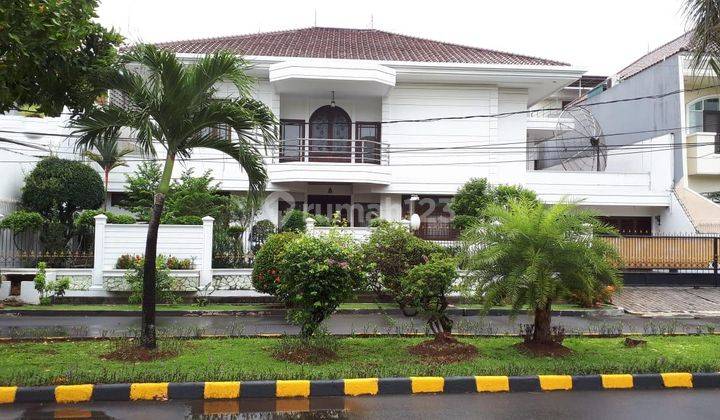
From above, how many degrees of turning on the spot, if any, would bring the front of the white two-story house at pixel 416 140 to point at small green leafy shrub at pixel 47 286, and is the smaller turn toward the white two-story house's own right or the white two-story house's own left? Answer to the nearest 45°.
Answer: approximately 45° to the white two-story house's own right

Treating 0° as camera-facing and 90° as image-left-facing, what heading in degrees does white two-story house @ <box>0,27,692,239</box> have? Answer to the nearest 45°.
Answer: approximately 0°

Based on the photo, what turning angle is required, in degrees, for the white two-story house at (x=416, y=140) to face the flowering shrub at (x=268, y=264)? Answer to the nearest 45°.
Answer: approximately 45° to its right

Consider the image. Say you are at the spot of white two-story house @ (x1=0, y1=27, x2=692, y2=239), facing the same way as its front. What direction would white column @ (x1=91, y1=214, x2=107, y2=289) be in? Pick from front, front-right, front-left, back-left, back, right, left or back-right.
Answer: front-right

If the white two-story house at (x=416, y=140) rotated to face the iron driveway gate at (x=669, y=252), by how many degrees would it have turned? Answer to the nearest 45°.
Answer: approximately 45° to its left

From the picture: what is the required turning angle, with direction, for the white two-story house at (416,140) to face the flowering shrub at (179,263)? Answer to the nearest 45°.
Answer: approximately 45° to its right

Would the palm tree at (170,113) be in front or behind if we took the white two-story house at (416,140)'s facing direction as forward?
in front

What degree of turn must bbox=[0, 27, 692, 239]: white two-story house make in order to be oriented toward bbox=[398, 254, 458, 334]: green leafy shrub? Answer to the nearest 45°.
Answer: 0° — it already faces it

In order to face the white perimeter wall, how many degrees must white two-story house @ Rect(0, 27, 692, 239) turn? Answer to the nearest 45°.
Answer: approximately 45° to its right

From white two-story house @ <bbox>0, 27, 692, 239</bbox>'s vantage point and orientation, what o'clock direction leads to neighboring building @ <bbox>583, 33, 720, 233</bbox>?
The neighboring building is roughly at 9 o'clock from the white two-story house.

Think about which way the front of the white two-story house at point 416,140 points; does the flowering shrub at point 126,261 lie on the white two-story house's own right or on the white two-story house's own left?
on the white two-story house's own right

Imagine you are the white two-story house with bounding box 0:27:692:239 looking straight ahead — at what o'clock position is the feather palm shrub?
The feather palm shrub is roughly at 12 o'clock from the white two-story house.

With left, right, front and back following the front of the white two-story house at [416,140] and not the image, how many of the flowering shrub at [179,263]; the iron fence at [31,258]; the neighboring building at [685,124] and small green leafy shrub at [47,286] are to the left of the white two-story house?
1

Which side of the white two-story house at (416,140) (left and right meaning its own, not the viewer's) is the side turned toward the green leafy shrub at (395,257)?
front

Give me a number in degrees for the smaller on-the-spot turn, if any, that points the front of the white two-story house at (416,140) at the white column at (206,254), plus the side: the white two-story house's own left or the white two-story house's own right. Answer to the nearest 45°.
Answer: approximately 45° to the white two-story house's own right
